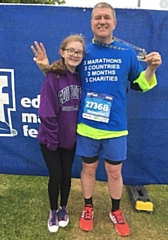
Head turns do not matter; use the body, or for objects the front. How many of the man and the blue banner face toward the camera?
2

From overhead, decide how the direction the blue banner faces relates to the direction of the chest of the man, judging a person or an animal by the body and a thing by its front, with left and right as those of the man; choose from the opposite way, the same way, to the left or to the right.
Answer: the same way

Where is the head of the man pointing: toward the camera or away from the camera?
toward the camera

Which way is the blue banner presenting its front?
toward the camera

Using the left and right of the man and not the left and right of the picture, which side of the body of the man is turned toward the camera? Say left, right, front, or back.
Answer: front

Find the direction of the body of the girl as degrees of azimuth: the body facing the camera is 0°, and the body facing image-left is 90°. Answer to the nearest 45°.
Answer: approximately 315°
